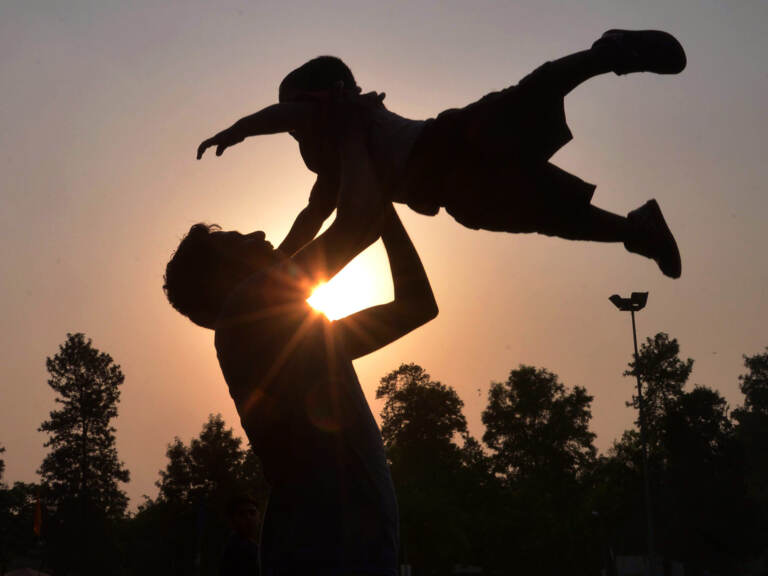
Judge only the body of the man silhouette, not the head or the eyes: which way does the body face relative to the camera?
to the viewer's right

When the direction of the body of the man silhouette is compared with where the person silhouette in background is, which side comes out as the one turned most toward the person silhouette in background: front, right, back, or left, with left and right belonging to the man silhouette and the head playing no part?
left
